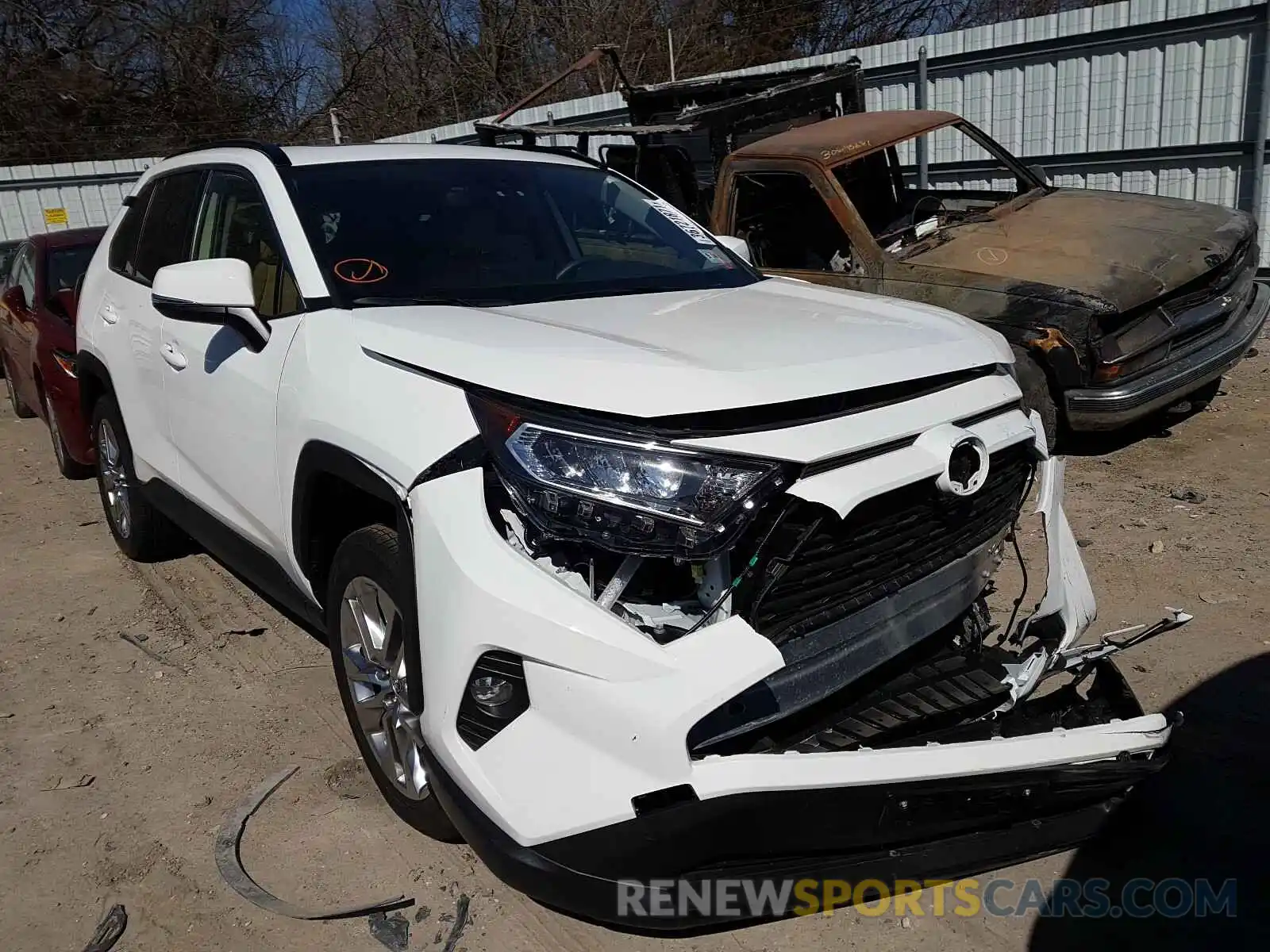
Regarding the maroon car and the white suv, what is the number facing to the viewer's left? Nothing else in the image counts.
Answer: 0

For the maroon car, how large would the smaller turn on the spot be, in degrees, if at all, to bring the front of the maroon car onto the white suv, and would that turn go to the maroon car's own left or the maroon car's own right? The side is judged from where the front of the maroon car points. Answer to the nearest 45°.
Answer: approximately 45° to the maroon car's own right

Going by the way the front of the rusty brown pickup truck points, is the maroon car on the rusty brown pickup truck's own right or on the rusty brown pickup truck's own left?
on the rusty brown pickup truck's own right

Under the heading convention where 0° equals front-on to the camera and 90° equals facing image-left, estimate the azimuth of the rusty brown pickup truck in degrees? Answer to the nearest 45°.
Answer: approximately 315°

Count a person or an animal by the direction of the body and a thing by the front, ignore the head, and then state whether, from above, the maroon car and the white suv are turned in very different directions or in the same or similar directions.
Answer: same or similar directions

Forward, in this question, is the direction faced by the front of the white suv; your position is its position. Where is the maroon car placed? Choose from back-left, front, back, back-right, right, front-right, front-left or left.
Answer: back

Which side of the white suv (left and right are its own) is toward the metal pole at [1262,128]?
left

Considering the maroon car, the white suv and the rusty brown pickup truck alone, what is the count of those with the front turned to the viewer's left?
0

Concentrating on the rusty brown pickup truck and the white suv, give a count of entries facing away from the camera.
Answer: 0

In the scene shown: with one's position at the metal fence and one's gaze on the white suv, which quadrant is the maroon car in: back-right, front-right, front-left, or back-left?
front-right

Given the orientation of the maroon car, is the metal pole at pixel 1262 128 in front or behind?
in front
